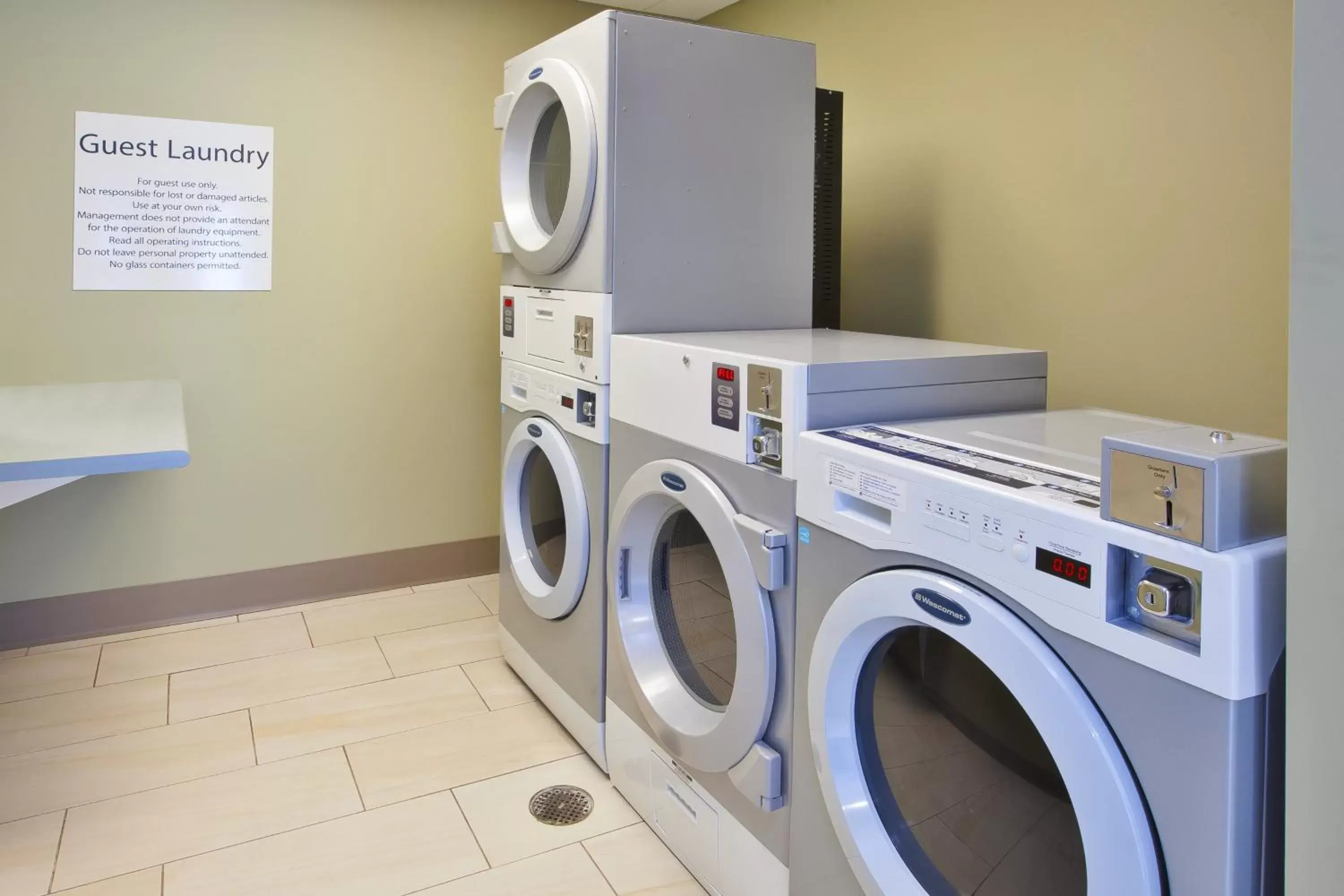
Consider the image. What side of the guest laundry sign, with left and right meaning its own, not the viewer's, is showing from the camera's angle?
front

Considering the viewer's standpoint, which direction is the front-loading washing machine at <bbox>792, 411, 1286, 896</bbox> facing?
facing the viewer and to the left of the viewer

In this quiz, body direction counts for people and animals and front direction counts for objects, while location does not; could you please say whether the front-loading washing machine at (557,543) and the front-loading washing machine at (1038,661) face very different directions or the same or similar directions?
same or similar directions

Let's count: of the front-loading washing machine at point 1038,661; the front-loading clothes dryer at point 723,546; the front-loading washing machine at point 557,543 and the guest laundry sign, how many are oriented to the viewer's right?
0

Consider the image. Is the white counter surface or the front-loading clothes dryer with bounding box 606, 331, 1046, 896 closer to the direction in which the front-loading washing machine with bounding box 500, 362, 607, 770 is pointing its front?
the white counter surface

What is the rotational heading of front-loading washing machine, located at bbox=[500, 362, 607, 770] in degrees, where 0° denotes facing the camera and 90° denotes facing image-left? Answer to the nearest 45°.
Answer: approximately 45°

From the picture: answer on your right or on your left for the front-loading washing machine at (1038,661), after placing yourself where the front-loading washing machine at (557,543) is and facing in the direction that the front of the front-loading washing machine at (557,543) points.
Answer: on your left

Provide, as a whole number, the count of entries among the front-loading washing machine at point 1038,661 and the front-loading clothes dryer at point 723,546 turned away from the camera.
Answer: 0

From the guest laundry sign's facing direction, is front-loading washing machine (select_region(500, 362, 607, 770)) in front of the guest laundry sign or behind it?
in front
